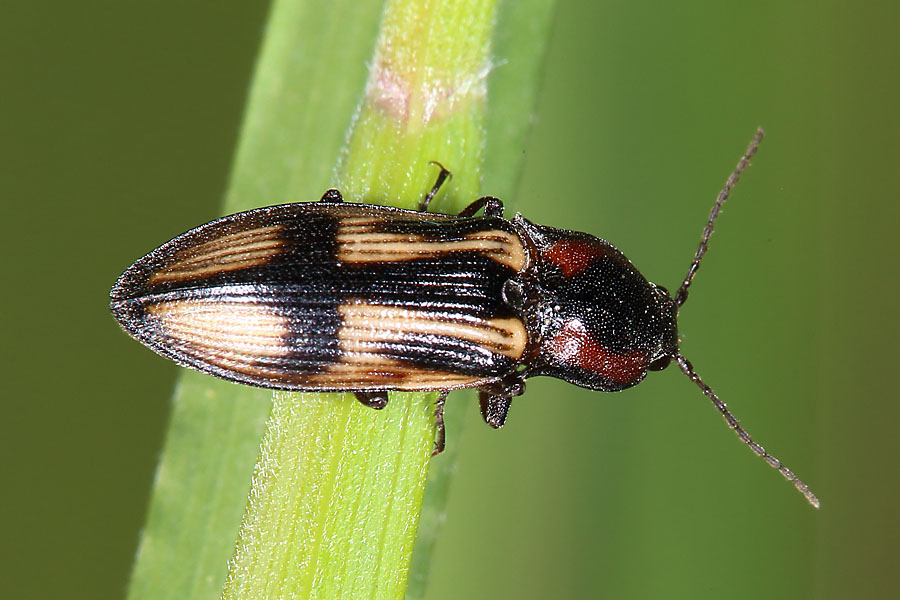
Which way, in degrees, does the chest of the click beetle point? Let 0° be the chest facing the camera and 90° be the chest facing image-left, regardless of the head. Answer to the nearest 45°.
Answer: approximately 270°
